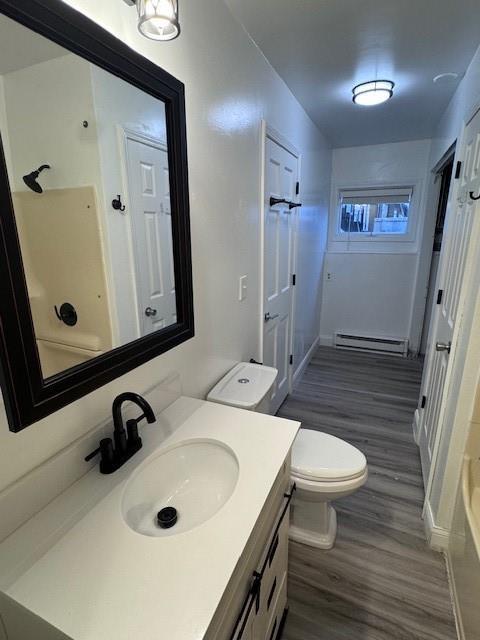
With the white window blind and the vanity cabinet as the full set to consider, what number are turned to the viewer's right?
1

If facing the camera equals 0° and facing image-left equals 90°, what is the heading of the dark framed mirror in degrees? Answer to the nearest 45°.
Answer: approximately 315°

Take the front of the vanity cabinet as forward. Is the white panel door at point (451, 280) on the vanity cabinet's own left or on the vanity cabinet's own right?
on the vanity cabinet's own left

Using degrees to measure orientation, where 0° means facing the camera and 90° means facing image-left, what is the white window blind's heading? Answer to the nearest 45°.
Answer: approximately 0°

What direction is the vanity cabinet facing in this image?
to the viewer's right

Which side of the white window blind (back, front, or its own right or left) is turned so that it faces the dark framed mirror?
front

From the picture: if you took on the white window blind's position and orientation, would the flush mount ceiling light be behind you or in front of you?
in front

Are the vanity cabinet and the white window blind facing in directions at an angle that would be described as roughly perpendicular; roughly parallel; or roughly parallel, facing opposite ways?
roughly perpendicular

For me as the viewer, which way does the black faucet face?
facing the viewer and to the right of the viewer

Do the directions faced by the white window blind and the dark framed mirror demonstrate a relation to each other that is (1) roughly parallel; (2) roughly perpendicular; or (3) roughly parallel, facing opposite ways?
roughly perpendicular

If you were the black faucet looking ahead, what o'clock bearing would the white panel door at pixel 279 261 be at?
The white panel door is roughly at 9 o'clock from the black faucet.
